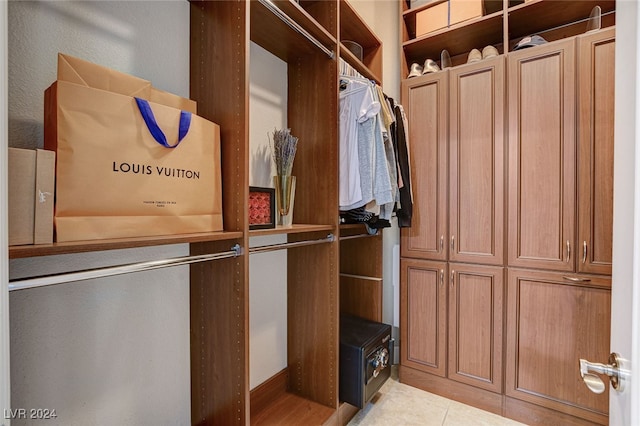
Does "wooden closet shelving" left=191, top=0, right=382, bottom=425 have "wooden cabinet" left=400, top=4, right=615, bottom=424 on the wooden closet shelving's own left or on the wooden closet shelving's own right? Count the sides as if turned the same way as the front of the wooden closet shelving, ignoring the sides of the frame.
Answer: on the wooden closet shelving's own left

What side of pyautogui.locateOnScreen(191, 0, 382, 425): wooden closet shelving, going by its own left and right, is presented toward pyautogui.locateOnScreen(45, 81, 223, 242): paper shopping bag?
right

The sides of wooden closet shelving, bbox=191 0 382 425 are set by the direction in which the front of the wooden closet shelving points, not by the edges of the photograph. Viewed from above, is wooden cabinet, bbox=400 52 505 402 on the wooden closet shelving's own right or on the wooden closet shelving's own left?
on the wooden closet shelving's own left

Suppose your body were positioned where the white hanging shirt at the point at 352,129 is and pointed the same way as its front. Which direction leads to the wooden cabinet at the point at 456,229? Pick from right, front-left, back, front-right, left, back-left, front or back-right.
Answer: back-left

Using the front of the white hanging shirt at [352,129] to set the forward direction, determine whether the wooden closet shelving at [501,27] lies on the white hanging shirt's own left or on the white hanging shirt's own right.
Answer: on the white hanging shirt's own left

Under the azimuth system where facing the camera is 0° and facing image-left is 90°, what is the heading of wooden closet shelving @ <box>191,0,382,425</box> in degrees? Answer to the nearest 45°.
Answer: approximately 315°

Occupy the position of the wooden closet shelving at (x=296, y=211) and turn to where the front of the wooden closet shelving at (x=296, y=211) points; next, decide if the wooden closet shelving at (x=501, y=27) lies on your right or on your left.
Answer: on your left

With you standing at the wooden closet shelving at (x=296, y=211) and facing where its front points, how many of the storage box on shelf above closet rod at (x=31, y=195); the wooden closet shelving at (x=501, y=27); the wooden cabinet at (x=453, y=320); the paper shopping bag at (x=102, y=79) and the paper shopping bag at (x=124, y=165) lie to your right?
3
